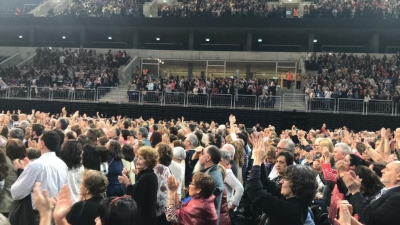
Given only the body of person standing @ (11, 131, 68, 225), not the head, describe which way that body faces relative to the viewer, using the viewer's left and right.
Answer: facing away from the viewer and to the left of the viewer

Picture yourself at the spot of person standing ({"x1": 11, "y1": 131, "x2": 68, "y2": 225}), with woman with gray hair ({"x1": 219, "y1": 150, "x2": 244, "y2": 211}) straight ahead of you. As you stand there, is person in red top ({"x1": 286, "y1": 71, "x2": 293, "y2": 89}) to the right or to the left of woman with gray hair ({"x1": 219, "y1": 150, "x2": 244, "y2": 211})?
left

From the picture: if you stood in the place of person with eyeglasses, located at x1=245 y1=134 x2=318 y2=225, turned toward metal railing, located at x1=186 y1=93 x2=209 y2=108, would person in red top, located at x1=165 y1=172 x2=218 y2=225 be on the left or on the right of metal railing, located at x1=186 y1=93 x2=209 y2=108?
left

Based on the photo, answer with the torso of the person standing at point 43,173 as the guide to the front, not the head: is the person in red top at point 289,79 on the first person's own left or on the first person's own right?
on the first person's own right

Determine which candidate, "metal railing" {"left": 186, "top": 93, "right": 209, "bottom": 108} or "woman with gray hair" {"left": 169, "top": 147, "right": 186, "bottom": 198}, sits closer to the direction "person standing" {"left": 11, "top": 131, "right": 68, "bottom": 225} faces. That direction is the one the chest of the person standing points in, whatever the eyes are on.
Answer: the metal railing

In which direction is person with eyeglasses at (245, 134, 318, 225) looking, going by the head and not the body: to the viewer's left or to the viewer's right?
to the viewer's left

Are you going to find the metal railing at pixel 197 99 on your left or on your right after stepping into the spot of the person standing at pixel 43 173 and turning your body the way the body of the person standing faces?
on your right

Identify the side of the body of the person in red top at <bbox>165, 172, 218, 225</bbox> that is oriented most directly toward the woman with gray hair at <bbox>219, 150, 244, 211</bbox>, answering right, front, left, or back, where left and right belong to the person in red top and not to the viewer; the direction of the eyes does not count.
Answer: right
